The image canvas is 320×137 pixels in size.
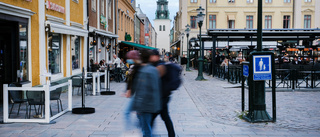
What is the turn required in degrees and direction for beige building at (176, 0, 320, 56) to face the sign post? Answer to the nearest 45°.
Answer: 0° — it already faces it

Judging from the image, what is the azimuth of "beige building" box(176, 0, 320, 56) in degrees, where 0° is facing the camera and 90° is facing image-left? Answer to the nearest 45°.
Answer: approximately 0°

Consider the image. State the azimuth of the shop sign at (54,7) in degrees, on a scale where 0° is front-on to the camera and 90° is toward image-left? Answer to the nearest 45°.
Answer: approximately 315°

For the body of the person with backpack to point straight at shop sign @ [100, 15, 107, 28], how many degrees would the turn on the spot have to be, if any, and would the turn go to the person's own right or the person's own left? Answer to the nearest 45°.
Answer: approximately 90° to the person's own right

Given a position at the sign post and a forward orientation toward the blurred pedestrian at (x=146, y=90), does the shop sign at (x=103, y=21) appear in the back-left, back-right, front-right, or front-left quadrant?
back-right

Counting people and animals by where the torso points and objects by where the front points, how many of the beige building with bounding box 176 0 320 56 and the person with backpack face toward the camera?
1

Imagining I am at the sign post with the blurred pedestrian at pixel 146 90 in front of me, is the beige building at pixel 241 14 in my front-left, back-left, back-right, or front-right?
back-right

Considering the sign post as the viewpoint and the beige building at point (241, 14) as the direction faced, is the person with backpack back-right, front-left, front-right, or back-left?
back-left

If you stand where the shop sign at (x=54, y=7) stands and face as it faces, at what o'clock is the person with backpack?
The person with backpack is roughly at 1 o'clock from the shop sign.

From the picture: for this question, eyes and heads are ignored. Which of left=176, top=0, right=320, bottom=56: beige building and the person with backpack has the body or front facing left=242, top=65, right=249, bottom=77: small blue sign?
the beige building

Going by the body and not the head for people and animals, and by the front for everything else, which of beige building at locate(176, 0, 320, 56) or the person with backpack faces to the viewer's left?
the person with backpack
